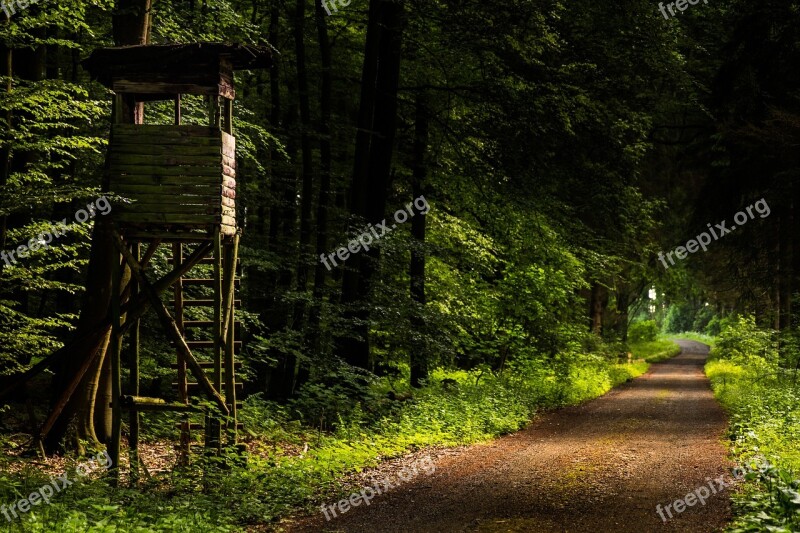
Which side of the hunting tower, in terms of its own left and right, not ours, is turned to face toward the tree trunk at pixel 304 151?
back

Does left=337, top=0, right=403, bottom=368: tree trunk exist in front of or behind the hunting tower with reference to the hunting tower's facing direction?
behind

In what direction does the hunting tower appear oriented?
toward the camera

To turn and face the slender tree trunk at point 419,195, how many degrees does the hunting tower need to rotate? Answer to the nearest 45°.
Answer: approximately 135° to its left

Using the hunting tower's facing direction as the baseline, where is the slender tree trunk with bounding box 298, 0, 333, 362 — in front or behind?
behind

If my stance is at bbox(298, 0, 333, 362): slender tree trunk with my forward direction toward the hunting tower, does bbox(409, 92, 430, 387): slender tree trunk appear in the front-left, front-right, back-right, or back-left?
front-left
